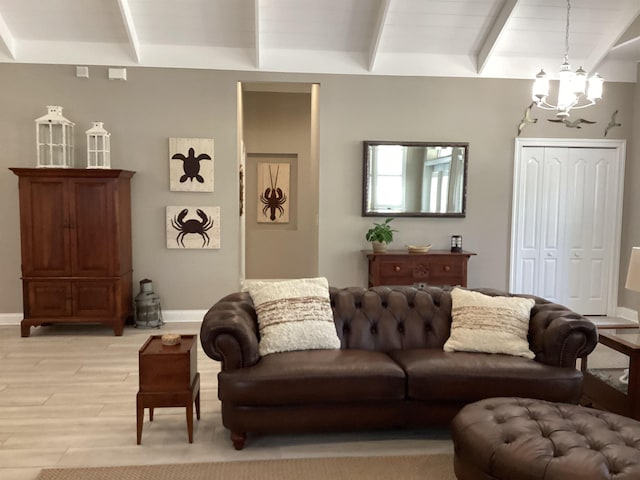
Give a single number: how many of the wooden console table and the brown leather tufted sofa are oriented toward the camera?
2

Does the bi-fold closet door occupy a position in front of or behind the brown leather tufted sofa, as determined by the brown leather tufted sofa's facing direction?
behind

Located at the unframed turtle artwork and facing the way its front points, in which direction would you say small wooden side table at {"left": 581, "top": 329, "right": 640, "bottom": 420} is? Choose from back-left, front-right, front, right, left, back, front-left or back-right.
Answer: front-left

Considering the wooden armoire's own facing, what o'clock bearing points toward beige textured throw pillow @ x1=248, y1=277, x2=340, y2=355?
The beige textured throw pillow is roughly at 11 o'clock from the wooden armoire.

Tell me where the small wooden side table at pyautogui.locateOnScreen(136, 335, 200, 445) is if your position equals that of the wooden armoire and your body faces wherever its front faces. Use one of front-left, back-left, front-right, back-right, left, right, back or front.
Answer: front

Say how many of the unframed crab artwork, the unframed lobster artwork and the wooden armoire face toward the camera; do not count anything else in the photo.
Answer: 3

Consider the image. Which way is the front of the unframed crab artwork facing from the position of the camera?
facing the viewer

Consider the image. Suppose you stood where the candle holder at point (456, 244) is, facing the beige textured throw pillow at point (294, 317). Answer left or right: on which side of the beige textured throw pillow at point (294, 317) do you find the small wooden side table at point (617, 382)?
left

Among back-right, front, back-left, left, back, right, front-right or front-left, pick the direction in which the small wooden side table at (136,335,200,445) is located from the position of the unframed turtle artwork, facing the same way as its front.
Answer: front

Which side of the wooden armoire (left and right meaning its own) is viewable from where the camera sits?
front

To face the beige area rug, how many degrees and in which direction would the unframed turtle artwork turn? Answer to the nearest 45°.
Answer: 0° — it already faces it

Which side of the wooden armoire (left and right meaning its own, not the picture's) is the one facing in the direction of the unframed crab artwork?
left
